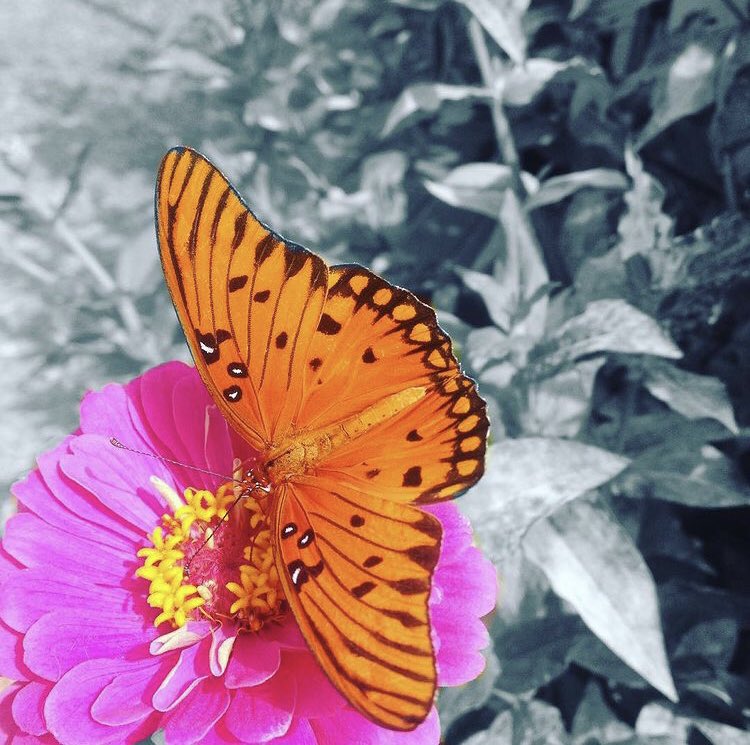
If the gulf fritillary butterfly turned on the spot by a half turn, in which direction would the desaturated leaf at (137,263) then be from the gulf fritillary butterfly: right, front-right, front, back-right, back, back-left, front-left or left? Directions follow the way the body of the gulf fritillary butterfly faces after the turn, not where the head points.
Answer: left

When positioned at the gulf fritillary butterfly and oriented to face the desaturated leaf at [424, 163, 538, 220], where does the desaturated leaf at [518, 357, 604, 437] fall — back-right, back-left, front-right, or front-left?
front-right

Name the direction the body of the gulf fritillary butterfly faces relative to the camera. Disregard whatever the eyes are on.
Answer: to the viewer's left

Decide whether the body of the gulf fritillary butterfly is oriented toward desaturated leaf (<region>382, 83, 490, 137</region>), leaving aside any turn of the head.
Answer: no
